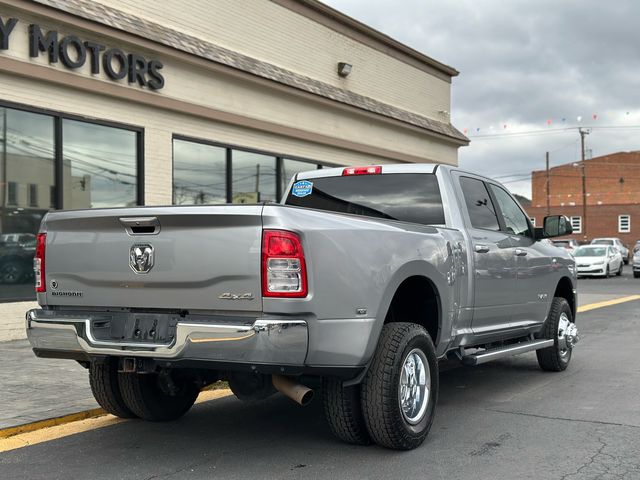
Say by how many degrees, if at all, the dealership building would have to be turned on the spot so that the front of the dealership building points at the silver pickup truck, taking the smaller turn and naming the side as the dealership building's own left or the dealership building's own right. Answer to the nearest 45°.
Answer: approximately 45° to the dealership building's own right

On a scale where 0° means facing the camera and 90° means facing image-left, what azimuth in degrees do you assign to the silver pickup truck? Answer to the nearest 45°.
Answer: approximately 225°

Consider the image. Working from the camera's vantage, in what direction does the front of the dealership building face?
facing the viewer and to the right of the viewer

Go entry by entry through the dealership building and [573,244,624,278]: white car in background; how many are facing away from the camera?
0

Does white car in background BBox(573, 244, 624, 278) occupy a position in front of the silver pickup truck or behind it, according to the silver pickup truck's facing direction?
in front

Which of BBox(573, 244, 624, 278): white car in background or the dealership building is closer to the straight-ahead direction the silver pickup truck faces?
the white car in background

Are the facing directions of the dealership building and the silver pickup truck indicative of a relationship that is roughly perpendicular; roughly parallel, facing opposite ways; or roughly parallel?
roughly perpendicular

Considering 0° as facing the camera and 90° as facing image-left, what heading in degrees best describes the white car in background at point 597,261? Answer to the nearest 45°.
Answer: approximately 45°

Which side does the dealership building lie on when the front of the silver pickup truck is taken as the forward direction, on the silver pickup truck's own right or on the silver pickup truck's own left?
on the silver pickup truck's own left

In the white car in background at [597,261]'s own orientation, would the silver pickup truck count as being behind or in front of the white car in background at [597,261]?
in front
